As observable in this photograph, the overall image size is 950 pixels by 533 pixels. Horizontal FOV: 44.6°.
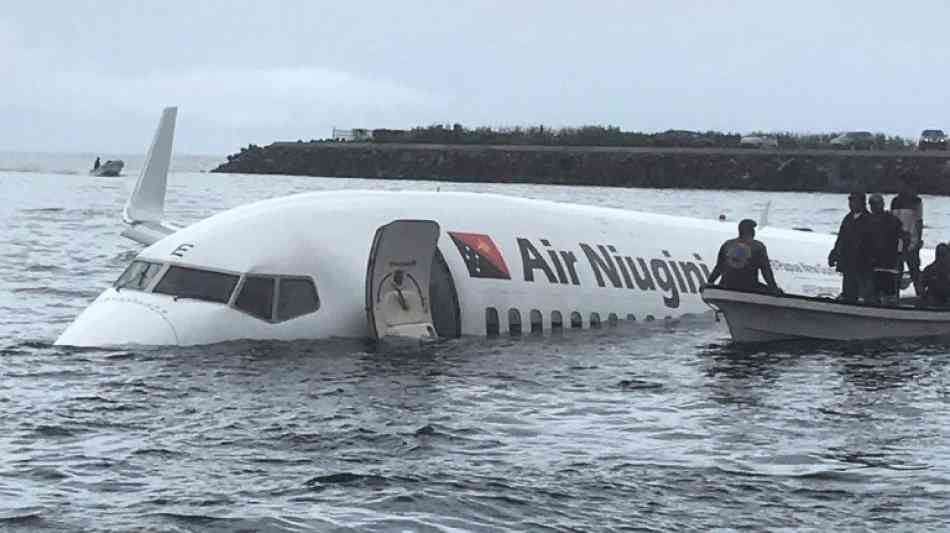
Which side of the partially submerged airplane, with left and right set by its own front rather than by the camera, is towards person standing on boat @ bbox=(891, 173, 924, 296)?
back

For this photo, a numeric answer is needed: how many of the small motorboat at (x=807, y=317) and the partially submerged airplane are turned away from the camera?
0

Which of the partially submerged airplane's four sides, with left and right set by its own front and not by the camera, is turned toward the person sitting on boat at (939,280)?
back

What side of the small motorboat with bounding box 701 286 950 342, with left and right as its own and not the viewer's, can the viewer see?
left

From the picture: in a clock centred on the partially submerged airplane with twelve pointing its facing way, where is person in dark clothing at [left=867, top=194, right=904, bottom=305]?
The person in dark clothing is roughly at 7 o'clock from the partially submerged airplane.

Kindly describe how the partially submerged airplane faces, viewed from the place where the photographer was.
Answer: facing the viewer and to the left of the viewer

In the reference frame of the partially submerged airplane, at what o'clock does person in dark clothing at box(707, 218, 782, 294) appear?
The person in dark clothing is roughly at 7 o'clock from the partially submerged airplane.
